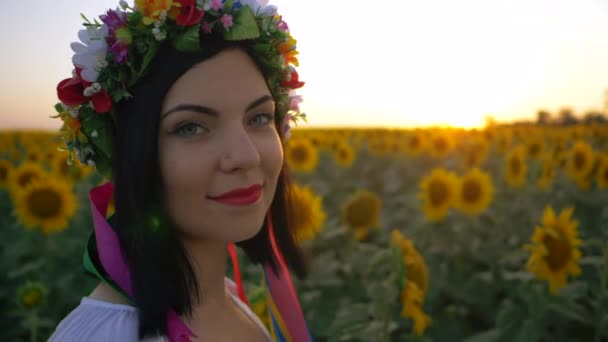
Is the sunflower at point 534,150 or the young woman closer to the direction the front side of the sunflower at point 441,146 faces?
the young woman

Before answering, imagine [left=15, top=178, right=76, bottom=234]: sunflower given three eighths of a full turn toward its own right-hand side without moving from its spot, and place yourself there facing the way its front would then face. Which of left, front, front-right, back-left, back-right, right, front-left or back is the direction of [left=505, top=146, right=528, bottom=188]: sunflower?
back-right

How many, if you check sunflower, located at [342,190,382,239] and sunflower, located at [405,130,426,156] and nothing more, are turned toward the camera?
2

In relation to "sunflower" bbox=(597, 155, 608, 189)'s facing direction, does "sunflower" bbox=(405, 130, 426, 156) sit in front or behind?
behind

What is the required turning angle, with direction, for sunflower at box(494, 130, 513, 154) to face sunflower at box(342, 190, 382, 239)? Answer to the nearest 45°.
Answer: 0° — it already faces it

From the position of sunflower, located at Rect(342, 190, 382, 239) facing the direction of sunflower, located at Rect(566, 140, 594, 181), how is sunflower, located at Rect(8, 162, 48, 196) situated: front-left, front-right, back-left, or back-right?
back-left

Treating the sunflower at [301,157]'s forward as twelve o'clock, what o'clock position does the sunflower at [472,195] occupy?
the sunflower at [472,195] is roughly at 11 o'clock from the sunflower at [301,157].

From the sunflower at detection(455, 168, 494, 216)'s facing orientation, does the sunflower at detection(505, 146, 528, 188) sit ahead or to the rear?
to the rear

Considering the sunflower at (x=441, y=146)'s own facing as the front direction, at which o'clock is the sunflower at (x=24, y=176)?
the sunflower at (x=24, y=176) is roughly at 1 o'clock from the sunflower at (x=441, y=146).

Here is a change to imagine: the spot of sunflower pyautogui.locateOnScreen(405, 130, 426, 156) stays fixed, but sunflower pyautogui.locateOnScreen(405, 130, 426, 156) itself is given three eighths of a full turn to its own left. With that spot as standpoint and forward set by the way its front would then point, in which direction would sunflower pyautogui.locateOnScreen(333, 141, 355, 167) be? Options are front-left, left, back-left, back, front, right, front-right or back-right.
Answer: back

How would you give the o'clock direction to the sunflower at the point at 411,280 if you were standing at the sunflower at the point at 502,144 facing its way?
the sunflower at the point at 411,280 is roughly at 12 o'clock from the sunflower at the point at 502,144.

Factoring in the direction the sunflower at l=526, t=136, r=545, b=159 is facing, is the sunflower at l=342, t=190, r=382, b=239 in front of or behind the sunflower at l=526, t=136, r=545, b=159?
in front

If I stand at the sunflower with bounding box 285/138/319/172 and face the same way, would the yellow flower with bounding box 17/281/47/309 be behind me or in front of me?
in front

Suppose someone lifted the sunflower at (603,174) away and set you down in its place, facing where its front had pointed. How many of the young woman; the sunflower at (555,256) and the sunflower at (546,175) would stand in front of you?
2
